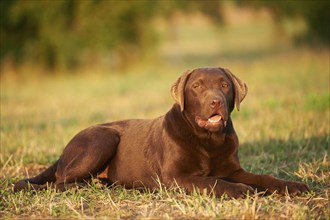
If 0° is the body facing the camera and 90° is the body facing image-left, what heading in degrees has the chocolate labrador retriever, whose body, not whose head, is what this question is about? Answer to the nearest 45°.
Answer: approximately 315°

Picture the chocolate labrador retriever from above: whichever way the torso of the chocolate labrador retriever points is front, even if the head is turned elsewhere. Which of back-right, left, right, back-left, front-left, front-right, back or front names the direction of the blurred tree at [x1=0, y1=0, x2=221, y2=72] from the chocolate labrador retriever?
back-left
